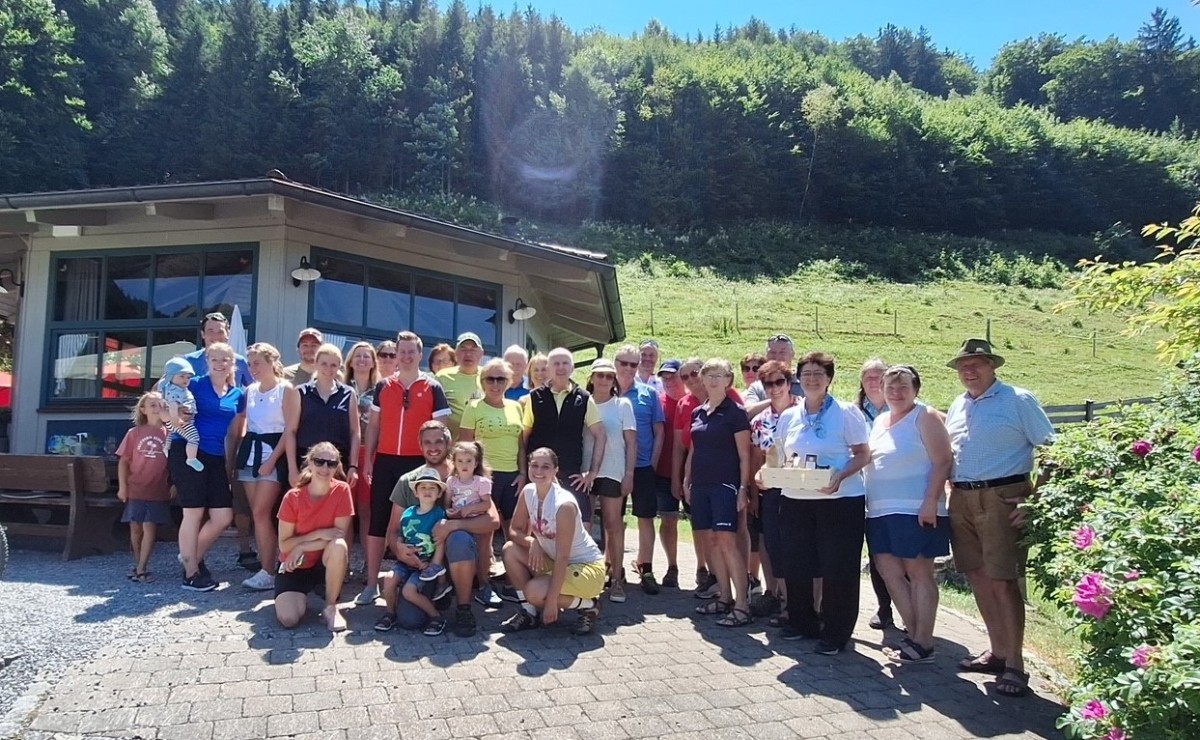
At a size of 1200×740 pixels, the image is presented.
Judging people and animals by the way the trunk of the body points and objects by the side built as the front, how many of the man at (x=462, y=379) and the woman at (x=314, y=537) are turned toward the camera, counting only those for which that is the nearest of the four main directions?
2

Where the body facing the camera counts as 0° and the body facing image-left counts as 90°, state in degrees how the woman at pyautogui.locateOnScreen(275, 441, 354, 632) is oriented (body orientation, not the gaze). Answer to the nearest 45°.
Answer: approximately 0°

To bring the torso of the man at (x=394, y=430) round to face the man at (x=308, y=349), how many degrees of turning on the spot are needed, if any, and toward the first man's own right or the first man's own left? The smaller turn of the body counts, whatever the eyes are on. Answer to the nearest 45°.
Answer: approximately 135° to the first man's own right

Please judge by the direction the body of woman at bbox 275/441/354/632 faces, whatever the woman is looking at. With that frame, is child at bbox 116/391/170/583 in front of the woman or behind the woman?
behind

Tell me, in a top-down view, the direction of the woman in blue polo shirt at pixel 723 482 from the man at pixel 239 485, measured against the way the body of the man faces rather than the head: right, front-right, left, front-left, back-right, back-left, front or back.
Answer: front-left

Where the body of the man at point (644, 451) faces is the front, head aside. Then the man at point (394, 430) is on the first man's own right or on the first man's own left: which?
on the first man's own right

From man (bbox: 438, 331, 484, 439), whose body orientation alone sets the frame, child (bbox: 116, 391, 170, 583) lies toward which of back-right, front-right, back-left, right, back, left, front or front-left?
right

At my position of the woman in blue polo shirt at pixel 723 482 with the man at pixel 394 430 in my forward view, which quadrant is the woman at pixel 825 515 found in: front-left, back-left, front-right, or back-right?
back-left

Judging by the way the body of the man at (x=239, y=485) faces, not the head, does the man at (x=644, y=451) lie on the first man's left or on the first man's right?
on the first man's left

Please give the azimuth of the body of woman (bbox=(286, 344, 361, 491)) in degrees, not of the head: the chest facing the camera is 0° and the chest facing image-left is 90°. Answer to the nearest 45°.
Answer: approximately 0°
